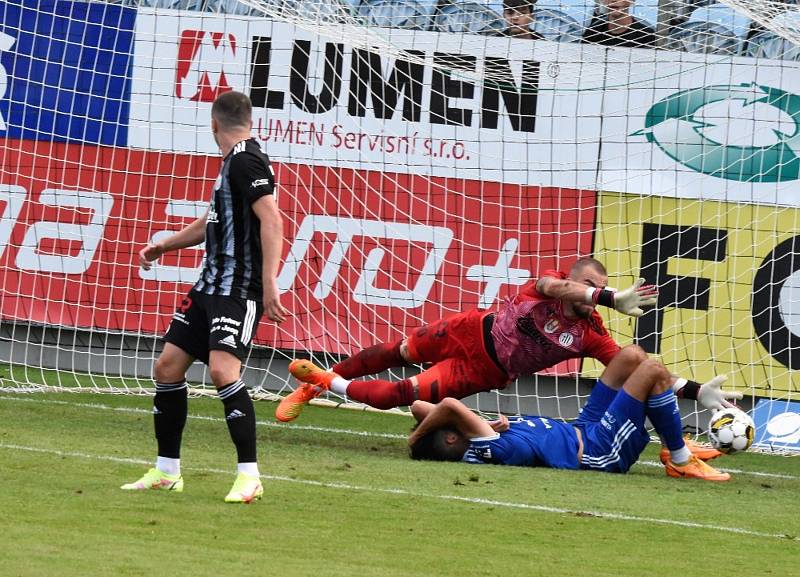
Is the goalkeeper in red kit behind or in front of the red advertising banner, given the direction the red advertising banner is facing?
in front

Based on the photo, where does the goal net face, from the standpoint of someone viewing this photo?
facing the viewer

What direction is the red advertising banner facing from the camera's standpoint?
toward the camera

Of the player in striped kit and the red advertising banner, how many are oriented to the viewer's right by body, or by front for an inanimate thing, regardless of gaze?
0

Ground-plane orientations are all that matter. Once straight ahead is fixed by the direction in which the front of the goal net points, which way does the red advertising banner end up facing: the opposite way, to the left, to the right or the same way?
the same way

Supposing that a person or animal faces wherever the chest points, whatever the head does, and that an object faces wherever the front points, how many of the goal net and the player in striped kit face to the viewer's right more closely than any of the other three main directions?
0

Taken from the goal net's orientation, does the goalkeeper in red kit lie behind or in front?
in front

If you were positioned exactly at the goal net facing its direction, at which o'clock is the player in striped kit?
The player in striped kit is roughly at 12 o'clock from the goal net.
